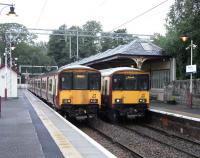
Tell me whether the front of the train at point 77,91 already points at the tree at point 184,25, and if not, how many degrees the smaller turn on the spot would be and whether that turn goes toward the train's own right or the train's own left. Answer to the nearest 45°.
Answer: approximately 90° to the train's own left

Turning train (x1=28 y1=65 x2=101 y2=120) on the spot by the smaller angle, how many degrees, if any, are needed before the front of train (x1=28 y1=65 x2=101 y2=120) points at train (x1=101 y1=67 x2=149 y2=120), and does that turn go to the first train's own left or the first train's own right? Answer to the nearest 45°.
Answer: approximately 45° to the first train's own left

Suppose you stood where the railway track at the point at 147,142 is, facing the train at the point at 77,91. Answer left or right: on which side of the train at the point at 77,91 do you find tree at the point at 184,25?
right

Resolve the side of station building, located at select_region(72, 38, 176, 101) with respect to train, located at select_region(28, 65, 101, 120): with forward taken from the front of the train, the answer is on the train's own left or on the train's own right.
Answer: on the train's own left

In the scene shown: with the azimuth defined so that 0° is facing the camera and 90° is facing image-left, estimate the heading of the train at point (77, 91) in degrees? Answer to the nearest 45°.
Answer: approximately 315°
